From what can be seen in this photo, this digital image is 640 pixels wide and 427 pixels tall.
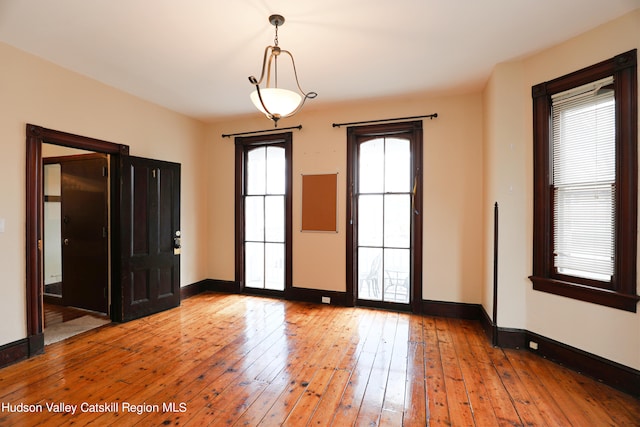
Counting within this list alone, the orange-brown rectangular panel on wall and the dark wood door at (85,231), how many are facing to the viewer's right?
0

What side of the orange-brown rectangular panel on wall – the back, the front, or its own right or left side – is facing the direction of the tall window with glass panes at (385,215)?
left

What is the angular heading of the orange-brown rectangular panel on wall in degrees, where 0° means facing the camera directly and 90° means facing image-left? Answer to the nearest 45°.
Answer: approximately 0°

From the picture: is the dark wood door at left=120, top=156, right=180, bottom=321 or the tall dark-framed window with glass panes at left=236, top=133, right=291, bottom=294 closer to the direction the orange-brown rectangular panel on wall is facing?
the dark wood door

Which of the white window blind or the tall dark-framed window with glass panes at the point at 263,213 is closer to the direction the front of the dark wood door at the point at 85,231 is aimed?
the white window blind

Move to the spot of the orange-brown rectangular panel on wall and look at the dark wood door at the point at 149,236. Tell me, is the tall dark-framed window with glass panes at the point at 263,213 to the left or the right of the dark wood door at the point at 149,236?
right

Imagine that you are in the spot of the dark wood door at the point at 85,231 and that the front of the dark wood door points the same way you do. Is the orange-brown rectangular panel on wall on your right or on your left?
on your left
